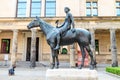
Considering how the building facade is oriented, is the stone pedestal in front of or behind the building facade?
in front

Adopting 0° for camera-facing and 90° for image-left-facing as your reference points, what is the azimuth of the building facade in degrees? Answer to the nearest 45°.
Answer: approximately 0°
